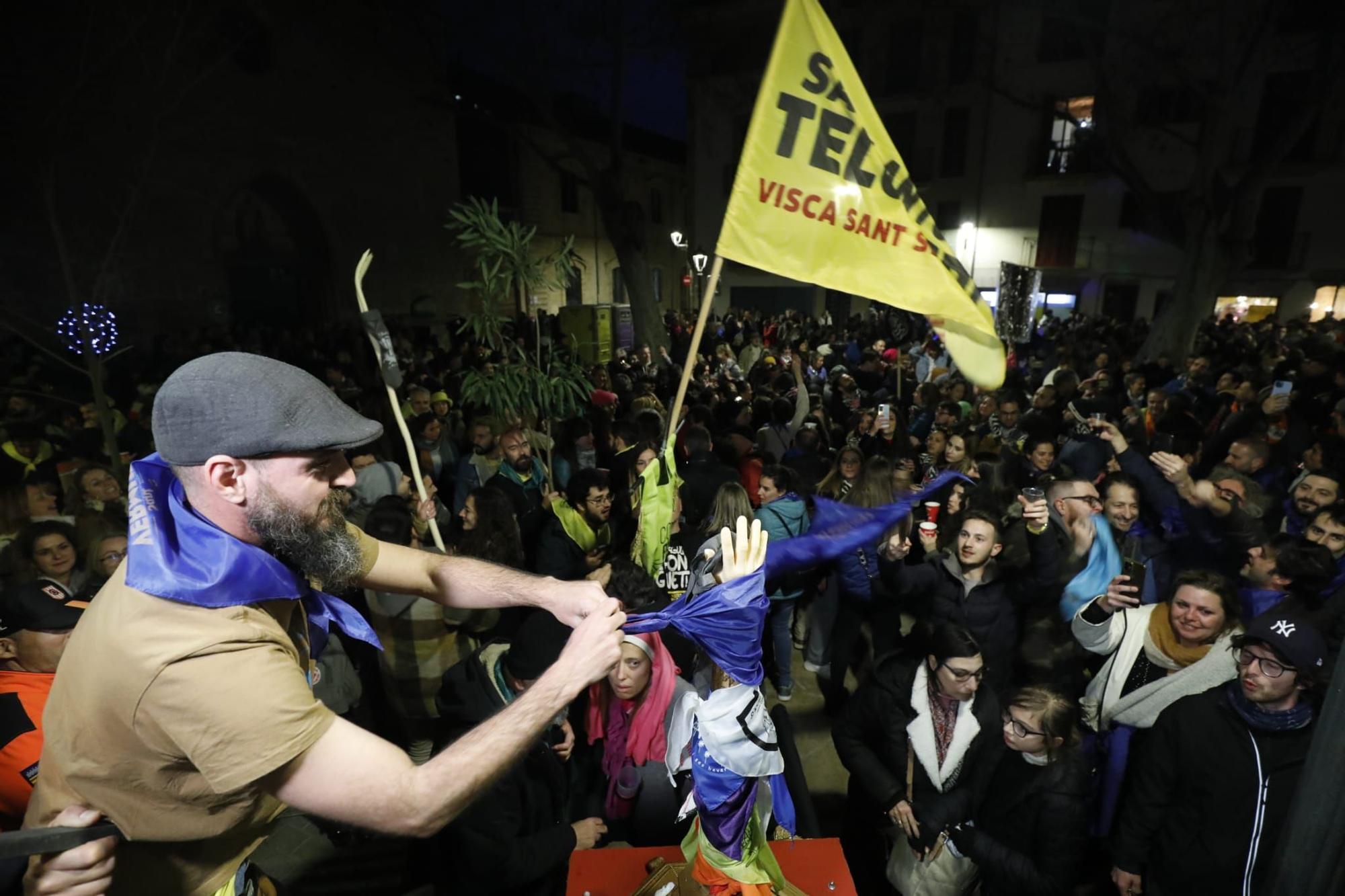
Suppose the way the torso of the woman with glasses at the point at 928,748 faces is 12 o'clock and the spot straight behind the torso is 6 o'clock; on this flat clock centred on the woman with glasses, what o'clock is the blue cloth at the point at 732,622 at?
The blue cloth is roughly at 2 o'clock from the woman with glasses.

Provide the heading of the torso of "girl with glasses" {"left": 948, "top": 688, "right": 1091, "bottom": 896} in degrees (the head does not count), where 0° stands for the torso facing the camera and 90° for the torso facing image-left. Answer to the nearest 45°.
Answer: approximately 45°

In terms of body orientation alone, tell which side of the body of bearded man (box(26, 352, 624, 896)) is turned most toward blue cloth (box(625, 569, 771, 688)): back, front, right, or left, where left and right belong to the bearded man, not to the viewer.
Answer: front

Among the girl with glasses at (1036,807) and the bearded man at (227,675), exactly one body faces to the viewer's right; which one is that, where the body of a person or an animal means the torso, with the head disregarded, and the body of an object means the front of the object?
the bearded man

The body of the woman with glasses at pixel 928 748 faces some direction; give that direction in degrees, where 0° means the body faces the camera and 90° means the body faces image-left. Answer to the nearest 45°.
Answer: approximately 315°

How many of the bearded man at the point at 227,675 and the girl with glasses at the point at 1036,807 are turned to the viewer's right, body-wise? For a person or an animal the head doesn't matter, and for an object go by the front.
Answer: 1

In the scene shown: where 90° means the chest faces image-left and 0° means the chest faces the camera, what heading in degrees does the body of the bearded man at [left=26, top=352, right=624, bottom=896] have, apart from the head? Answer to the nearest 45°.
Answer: approximately 270°

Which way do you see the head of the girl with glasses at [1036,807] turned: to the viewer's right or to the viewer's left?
to the viewer's left

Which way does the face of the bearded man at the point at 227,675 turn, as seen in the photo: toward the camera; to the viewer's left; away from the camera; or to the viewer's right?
to the viewer's right
